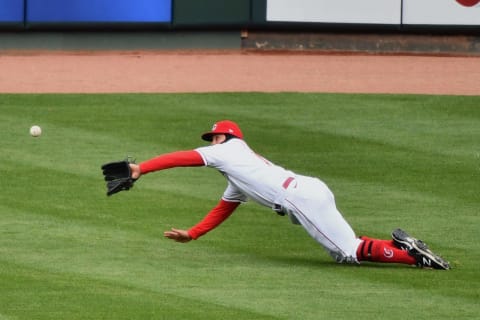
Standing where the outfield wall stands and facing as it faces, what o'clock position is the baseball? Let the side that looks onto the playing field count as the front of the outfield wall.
The baseball is roughly at 1 o'clock from the outfield wall.

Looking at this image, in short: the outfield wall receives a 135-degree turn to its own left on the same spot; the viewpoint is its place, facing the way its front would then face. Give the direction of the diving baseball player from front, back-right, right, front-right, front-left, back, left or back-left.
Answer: back-right

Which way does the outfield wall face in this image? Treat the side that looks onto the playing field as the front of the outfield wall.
toward the camera
